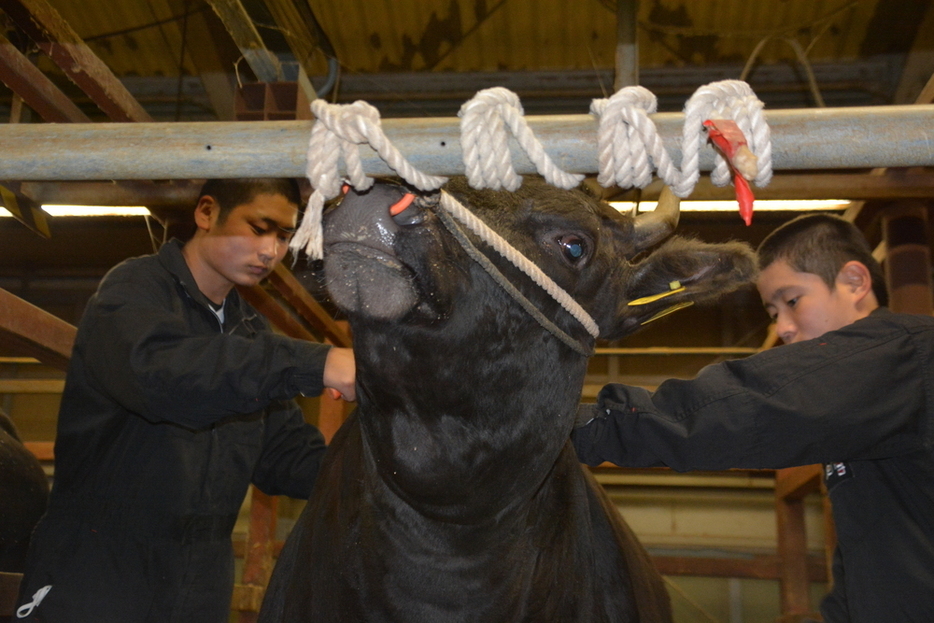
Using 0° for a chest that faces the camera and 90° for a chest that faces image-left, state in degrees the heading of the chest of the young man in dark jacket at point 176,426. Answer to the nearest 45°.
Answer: approximately 315°

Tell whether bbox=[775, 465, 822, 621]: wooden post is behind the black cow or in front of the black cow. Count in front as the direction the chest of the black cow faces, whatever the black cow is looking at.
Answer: behind

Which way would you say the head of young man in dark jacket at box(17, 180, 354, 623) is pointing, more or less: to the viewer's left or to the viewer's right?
to the viewer's right

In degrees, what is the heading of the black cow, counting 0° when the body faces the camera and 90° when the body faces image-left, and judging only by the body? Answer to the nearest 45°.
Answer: approximately 0°

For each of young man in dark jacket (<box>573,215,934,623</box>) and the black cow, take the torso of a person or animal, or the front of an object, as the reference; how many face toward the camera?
1

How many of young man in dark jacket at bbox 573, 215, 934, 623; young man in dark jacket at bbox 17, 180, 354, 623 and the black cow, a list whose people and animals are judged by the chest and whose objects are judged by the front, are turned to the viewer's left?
1

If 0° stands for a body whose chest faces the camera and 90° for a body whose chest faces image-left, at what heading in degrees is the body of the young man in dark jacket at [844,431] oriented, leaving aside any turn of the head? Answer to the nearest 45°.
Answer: approximately 90°

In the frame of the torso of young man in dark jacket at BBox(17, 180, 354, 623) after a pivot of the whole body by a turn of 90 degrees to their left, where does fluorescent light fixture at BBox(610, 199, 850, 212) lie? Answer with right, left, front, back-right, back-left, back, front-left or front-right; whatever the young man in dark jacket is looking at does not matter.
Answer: front-right

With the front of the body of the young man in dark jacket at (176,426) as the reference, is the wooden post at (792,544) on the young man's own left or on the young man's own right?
on the young man's own left

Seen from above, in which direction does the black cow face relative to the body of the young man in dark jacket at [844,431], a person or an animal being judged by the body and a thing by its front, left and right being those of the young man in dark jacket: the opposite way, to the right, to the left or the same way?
to the left

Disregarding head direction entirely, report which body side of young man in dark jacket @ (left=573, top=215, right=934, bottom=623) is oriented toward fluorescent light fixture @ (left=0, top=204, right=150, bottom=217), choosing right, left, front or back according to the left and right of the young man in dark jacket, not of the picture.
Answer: front

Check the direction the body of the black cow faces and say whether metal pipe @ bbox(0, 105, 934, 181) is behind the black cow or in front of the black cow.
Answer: in front

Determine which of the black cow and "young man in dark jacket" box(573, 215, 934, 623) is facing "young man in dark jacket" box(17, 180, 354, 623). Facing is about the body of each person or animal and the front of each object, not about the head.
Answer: "young man in dark jacket" box(573, 215, 934, 623)

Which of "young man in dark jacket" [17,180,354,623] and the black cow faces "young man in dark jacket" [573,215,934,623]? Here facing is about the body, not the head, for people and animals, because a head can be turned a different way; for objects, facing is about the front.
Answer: "young man in dark jacket" [17,180,354,623]
